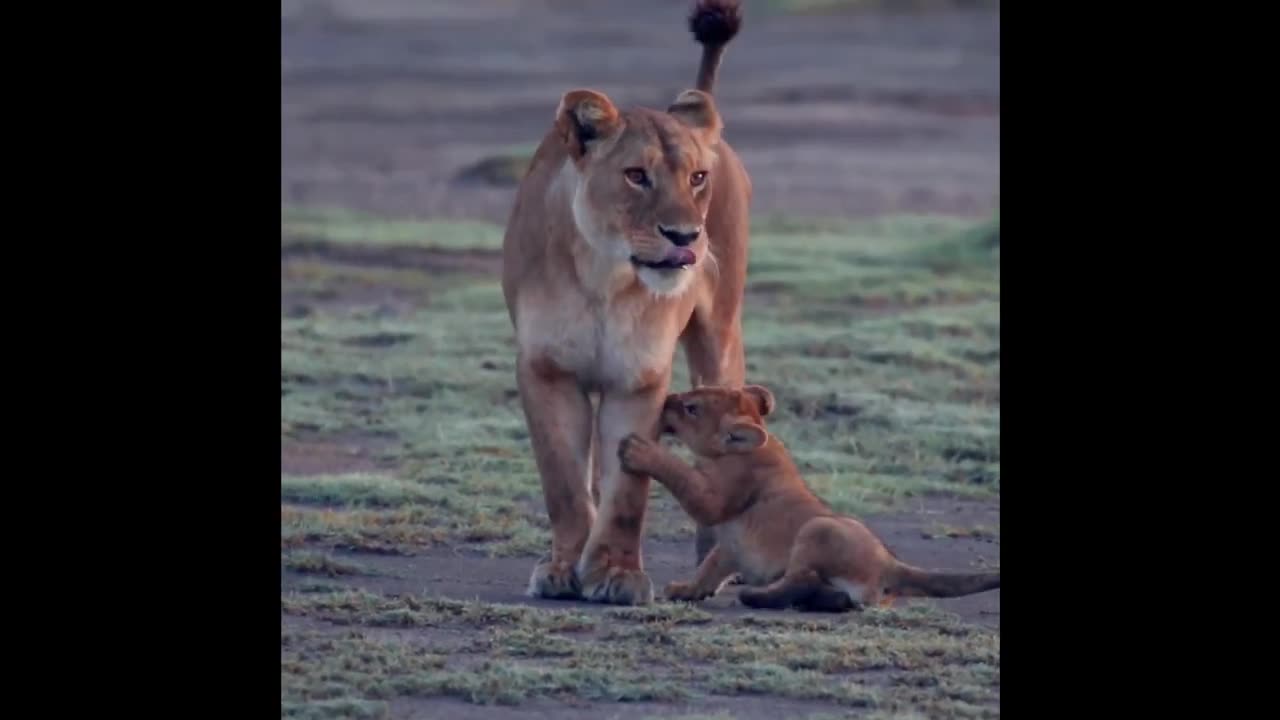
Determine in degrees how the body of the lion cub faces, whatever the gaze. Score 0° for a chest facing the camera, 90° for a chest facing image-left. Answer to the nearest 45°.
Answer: approximately 90°

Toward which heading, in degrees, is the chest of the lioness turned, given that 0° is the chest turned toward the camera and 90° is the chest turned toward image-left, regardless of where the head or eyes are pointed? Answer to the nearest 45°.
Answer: approximately 0°

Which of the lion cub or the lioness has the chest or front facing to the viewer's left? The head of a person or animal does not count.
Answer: the lion cub

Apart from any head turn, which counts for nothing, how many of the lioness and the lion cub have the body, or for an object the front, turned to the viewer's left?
1

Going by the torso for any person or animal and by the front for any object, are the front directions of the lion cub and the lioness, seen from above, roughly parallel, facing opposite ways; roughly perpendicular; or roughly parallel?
roughly perpendicular
